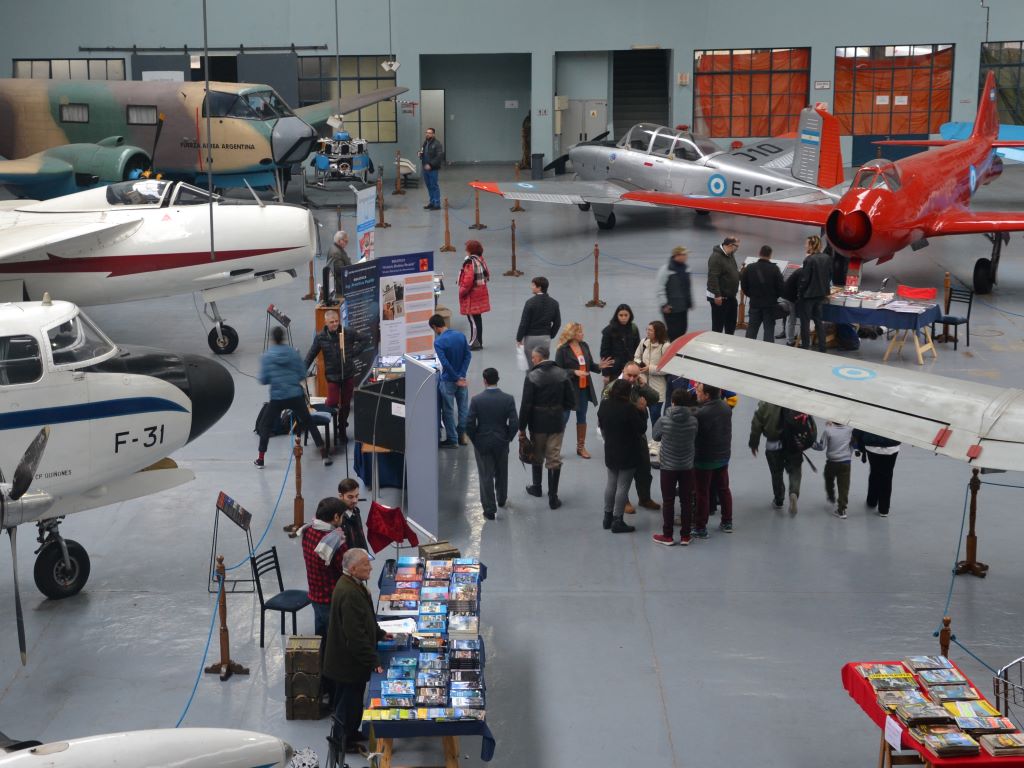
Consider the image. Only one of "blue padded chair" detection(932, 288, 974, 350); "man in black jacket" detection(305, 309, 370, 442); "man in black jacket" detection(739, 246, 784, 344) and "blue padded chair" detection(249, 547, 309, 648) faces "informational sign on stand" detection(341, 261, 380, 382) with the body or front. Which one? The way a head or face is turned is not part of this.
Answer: "blue padded chair" detection(932, 288, 974, 350)

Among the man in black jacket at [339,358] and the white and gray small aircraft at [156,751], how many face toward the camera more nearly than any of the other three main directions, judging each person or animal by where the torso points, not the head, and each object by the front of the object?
1

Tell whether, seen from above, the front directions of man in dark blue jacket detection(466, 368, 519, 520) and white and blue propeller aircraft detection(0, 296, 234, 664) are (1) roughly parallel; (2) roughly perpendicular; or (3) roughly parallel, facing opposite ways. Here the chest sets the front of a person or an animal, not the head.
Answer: roughly perpendicular

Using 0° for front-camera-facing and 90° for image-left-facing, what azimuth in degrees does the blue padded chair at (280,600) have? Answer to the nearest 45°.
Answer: approximately 315°

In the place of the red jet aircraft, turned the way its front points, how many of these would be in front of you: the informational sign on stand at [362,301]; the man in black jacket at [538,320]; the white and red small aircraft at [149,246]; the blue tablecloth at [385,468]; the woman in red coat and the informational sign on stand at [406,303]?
6

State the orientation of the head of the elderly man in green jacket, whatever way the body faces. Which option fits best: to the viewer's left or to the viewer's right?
to the viewer's right

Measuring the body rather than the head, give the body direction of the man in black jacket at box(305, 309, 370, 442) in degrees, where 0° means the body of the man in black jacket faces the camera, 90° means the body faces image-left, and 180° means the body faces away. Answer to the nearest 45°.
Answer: approximately 0°

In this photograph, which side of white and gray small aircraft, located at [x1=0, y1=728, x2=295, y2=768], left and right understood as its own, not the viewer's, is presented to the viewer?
right

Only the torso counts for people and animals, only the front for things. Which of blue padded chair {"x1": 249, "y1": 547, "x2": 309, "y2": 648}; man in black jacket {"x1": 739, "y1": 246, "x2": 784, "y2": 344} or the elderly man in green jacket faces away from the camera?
the man in black jacket

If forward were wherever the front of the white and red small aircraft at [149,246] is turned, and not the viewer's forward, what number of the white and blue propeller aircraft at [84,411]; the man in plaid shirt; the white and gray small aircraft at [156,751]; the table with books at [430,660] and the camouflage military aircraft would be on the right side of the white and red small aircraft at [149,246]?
4

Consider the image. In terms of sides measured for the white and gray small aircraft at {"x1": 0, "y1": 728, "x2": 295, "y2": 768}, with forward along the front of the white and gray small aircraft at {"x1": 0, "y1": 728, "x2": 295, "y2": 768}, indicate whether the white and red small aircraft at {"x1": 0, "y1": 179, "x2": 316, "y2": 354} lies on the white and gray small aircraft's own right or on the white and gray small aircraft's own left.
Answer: on the white and gray small aircraft's own left

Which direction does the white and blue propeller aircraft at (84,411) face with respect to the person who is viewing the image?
facing to the right of the viewer

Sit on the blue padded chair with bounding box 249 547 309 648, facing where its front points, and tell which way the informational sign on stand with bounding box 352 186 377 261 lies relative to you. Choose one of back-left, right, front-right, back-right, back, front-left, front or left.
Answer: back-left

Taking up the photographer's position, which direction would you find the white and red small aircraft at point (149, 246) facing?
facing to the right of the viewer

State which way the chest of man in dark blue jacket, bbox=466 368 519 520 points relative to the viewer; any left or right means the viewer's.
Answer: facing away from the viewer

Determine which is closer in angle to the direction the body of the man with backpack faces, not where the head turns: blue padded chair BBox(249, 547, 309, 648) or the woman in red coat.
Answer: the woman in red coat

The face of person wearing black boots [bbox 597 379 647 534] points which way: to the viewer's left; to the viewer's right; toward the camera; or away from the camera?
away from the camera

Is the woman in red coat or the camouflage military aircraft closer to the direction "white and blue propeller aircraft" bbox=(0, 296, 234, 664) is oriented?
the woman in red coat

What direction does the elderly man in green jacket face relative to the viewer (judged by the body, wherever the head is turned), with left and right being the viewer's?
facing to the right of the viewer

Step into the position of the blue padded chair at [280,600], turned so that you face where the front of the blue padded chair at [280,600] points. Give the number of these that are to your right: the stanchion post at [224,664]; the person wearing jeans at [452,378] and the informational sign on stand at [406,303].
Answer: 1

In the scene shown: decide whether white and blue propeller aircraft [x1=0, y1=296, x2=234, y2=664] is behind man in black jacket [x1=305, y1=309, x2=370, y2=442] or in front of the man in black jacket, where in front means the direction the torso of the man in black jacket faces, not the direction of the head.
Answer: in front

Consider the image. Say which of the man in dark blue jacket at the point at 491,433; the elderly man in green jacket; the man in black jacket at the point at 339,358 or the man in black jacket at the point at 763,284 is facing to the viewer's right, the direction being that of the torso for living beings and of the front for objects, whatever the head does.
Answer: the elderly man in green jacket

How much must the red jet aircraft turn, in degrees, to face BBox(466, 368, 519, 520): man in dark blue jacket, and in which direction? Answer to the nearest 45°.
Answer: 0° — it already faces them
